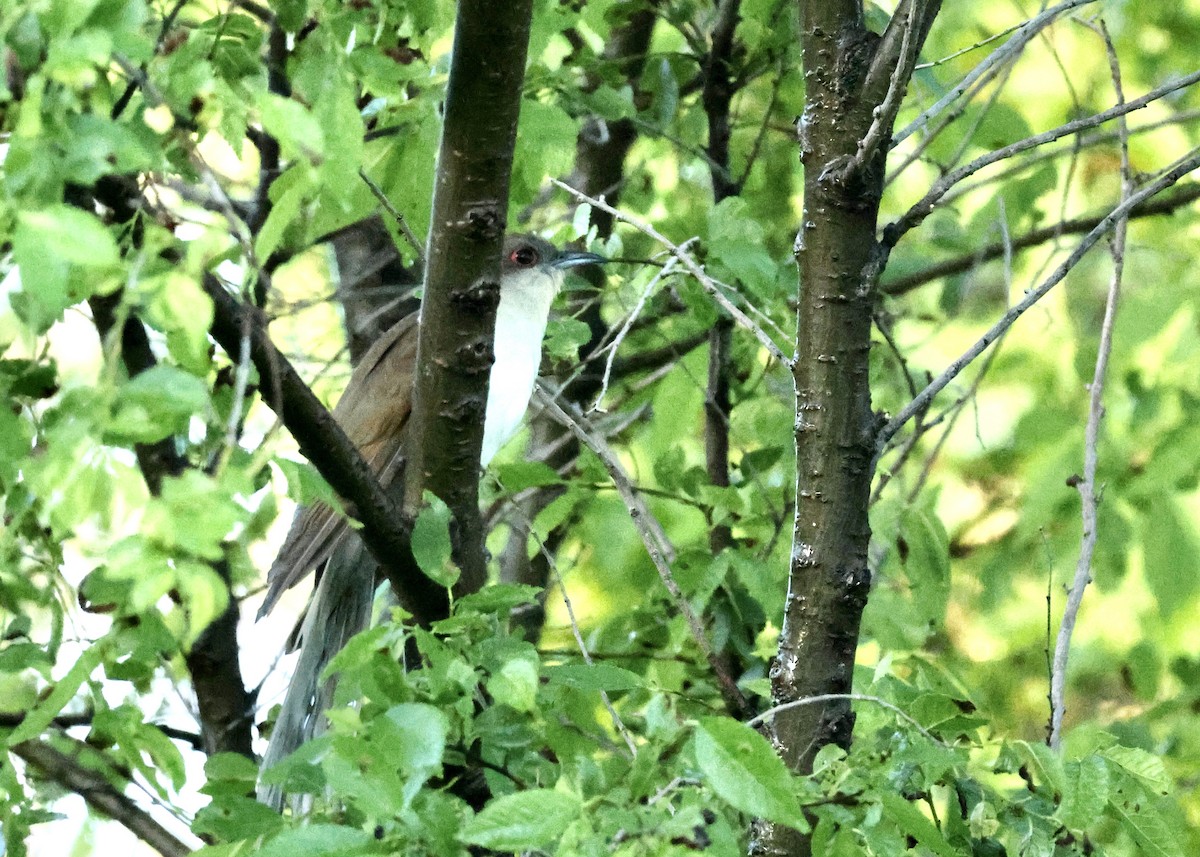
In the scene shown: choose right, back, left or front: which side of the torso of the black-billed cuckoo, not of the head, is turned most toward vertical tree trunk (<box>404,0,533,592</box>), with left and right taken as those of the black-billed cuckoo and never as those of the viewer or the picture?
right

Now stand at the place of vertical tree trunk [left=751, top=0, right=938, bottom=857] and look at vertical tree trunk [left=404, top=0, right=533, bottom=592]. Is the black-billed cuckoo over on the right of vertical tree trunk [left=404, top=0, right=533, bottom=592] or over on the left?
right

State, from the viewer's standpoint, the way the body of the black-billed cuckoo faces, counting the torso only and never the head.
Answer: to the viewer's right
